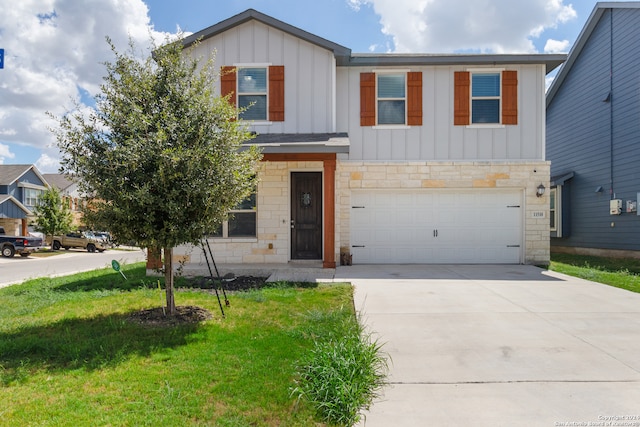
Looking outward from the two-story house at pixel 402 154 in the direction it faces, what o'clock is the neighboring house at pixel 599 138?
The neighboring house is roughly at 8 o'clock from the two-story house.

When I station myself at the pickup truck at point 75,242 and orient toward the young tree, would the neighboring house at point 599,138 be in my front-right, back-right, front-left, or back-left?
front-left

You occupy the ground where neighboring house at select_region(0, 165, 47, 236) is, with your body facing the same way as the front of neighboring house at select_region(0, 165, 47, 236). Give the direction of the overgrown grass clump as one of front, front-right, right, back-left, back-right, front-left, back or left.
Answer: front-right

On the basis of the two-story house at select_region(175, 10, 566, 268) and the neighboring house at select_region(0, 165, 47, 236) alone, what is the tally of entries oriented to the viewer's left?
0

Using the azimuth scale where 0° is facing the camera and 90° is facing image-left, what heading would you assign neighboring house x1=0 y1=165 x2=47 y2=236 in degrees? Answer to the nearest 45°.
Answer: approximately 315°

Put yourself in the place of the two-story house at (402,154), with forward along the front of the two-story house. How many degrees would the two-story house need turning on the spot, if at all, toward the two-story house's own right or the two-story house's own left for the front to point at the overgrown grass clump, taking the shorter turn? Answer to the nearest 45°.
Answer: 0° — it already faces it

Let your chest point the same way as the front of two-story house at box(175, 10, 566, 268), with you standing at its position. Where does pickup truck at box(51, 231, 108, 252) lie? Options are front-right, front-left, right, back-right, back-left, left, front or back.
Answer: back-right

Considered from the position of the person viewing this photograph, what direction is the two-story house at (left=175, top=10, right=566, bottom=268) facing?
facing the viewer

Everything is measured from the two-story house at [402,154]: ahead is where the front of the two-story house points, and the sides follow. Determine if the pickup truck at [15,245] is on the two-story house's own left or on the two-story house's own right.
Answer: on the two-story house's own right
